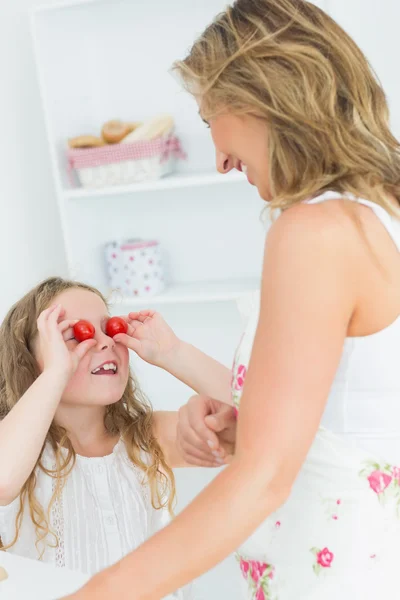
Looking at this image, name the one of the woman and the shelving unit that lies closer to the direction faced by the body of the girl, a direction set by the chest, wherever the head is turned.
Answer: the woman

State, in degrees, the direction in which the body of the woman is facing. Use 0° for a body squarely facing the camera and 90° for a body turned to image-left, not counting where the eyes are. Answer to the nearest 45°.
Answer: approximately 90°

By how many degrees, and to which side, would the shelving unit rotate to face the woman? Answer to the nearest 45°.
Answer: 0° — it already faces them

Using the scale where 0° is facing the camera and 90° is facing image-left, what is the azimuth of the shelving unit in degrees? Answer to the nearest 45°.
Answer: approximately 0°

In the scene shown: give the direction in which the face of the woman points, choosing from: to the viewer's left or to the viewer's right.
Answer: to the viewer's left

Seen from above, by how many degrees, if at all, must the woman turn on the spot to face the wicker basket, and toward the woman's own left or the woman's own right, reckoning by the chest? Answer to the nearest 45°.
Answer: approximately 90° to the woman's own right

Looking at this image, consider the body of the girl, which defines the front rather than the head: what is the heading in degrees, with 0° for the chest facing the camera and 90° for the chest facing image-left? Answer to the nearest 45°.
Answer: approximately 315°

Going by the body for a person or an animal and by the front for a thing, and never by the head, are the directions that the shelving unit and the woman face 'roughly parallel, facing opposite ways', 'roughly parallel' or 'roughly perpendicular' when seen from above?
roughly perpendicular

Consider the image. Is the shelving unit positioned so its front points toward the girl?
yes
